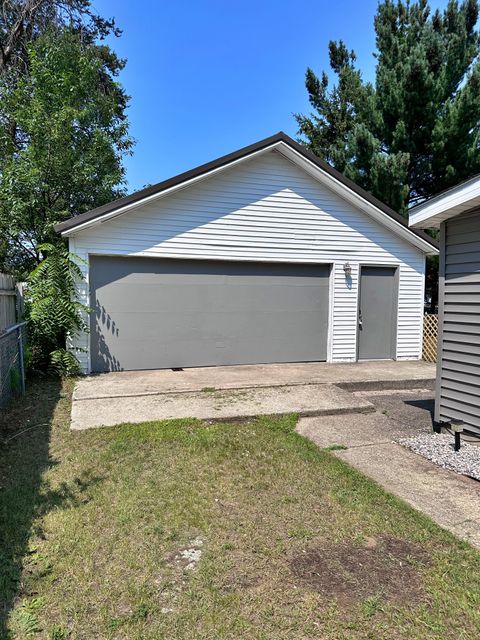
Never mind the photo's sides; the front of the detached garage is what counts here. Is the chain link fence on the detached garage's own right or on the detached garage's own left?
on the detached garage's own right

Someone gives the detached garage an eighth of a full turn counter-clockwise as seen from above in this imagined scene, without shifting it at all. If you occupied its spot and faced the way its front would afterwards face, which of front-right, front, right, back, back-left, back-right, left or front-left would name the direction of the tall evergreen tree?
left

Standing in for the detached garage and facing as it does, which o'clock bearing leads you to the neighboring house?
The neighboring house is roughly at 11 o'clock from the detached garage.

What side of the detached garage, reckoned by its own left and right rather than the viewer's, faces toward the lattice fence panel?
left

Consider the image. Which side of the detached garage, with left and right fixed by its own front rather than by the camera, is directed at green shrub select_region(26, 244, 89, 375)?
right

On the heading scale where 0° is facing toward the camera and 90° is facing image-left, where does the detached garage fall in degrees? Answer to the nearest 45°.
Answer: approximately 0°

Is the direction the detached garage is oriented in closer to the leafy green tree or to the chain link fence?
the chain link fence

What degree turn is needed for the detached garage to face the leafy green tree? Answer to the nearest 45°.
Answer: approximately 90° to its right
